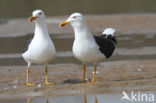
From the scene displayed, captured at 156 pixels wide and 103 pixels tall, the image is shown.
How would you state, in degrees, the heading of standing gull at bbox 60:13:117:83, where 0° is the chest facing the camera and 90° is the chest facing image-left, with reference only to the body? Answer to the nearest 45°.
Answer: approximately 45°

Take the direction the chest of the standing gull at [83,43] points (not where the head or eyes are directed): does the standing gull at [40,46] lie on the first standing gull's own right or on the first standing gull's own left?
on the first standing gull's own right
